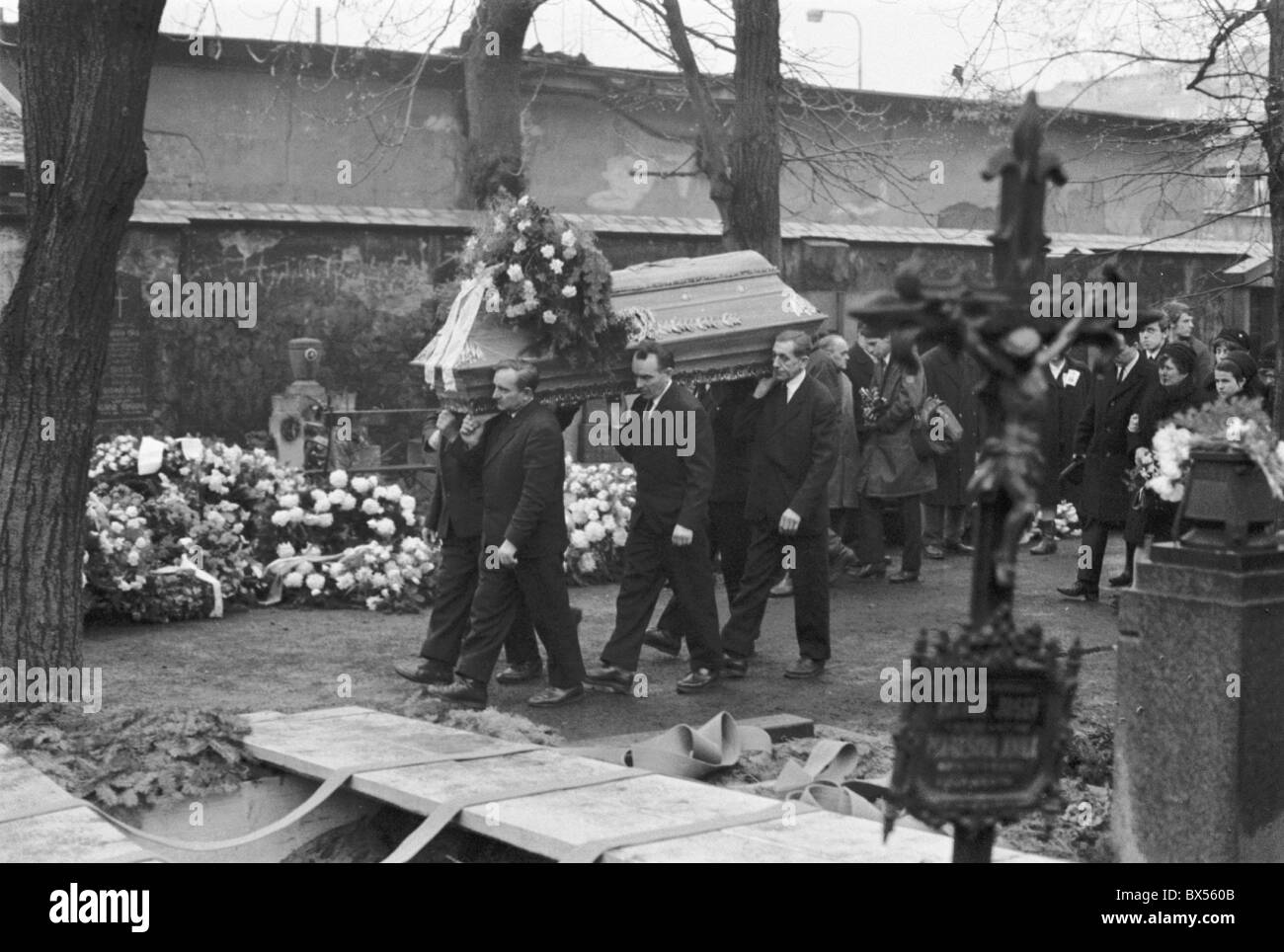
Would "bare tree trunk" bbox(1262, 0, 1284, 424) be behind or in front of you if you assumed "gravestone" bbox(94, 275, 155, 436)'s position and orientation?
in front

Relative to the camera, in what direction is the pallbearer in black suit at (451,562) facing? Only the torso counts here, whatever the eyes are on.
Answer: to the viewer's left

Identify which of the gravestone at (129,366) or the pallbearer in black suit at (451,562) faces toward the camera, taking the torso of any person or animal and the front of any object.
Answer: the gravestone

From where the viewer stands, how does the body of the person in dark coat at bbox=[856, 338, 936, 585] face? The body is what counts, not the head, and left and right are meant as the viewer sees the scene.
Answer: facing the viewer and to the left of the viewer

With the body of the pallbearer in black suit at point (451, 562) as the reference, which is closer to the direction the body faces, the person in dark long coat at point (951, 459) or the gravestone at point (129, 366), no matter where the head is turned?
the gravestone

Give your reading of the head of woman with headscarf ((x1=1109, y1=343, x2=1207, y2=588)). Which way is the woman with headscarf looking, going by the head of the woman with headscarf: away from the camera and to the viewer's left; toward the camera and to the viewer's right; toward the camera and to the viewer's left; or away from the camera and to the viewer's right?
toward the camera and to the viewer's left

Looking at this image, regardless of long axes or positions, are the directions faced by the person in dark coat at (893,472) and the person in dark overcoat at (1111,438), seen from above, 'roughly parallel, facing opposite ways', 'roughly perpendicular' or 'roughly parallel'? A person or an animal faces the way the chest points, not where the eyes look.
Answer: roughly parallel

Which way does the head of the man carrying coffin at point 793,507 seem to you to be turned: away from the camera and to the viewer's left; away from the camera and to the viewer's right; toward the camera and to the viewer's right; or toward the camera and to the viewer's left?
toward the camera and to the viewer's left

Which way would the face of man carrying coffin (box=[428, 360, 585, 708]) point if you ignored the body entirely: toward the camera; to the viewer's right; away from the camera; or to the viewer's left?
to the viewer's left

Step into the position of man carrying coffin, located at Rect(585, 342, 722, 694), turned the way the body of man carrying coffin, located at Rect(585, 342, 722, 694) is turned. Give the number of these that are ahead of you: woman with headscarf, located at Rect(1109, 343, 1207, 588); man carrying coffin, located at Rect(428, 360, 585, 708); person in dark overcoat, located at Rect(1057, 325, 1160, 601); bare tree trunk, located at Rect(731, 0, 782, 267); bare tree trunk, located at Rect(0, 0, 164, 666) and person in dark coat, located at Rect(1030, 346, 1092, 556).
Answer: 2

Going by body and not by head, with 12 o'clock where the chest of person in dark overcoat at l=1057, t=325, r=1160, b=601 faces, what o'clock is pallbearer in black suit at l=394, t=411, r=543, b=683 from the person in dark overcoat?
The pallbearer in black suit is roughly at 12 o'clock from the person in dark overcoat.

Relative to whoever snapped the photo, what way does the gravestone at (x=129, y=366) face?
facing the viewer

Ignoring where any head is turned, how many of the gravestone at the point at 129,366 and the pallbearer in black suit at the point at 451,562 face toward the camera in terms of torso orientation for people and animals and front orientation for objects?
1
